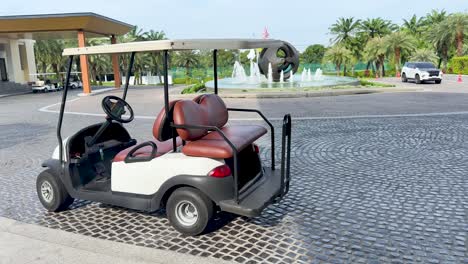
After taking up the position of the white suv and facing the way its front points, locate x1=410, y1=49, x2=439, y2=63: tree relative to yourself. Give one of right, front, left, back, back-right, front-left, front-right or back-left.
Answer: back-left

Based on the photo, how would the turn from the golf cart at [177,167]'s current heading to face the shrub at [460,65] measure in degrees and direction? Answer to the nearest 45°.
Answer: approximately 90° to its right

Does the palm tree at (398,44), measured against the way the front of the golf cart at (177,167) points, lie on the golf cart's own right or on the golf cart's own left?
on the golf cart's own right

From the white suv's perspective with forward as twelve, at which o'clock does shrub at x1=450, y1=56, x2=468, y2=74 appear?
The shrub is roughly at 8 o'clock from the white suv.

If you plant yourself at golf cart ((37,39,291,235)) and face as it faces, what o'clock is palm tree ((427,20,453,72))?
The palm tree is roughly at 3 o'clock from the golf cart.

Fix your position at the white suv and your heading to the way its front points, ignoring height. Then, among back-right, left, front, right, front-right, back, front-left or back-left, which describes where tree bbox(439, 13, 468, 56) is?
back-left

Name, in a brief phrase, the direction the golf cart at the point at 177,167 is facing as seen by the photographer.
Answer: facing away from the viewer and to the left of the viewer

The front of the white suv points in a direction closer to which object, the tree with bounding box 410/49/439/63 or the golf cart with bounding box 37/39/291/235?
the golf cart
